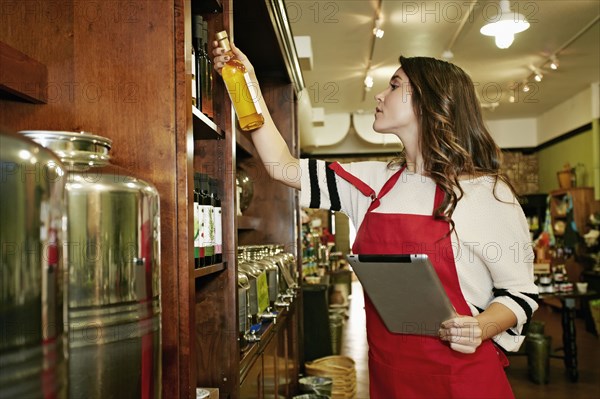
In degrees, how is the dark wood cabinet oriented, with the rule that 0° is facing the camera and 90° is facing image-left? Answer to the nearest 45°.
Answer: approximately 315°

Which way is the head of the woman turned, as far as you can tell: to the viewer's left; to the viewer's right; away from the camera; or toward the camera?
to the viewer's left

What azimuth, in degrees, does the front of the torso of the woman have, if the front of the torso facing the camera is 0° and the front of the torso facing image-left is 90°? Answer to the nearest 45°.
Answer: approximately 45°

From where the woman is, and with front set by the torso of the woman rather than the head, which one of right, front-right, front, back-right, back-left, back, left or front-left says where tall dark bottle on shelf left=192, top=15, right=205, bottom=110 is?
front-right

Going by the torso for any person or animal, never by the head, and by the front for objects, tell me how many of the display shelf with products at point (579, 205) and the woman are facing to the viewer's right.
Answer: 0

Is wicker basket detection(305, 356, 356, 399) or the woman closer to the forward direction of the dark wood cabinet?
the woman
